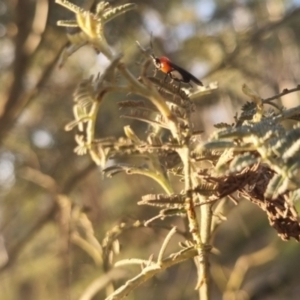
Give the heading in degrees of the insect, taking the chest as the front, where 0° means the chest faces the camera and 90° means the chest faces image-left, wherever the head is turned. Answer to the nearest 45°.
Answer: approximately 90°
